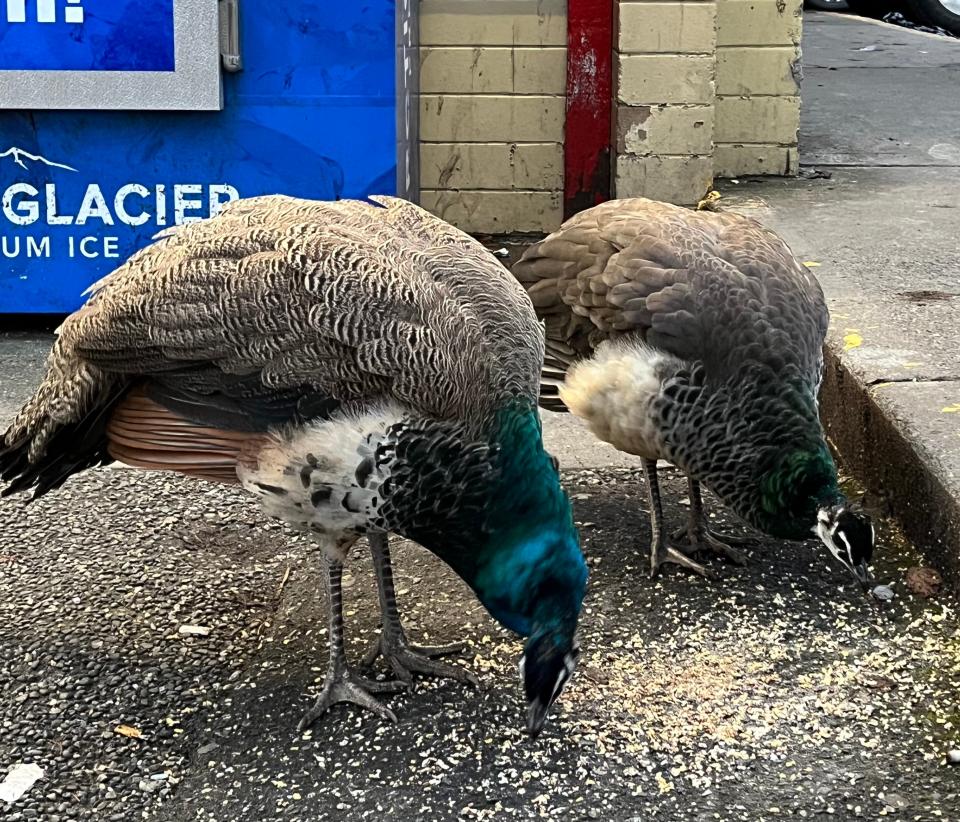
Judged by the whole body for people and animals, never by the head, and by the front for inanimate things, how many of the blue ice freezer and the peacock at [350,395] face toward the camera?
1

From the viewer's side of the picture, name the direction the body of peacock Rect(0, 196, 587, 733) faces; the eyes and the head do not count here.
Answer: to the viewer's right

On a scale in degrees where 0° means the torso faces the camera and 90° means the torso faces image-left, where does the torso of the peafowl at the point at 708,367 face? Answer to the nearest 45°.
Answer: approximately 315°

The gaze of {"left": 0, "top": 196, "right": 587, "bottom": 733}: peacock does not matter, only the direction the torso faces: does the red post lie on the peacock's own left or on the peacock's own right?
on the peacock's own left

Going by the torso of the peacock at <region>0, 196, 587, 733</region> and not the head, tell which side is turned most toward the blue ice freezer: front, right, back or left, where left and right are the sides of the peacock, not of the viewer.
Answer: left

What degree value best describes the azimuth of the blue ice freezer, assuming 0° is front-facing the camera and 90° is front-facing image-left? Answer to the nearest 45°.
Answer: approximately 0°

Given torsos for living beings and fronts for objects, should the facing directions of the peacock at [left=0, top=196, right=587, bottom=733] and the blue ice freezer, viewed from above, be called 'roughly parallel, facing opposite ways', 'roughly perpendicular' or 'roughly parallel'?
roughly perpendicular

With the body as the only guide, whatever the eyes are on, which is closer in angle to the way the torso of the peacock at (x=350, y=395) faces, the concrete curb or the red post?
the concrete curb

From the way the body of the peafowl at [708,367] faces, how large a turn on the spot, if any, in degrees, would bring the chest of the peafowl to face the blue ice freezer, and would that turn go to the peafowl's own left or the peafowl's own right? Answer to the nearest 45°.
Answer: approximately 180°

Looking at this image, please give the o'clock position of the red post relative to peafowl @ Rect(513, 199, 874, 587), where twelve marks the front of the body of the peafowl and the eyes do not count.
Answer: The red post is roughly at 7 o'clock from the peafowl.
